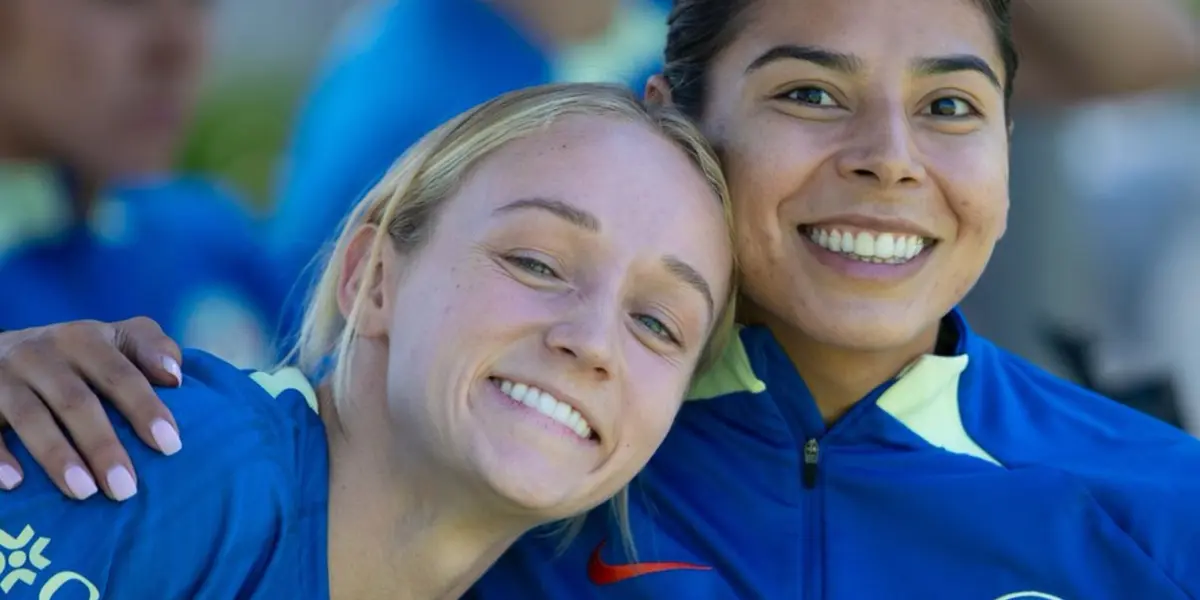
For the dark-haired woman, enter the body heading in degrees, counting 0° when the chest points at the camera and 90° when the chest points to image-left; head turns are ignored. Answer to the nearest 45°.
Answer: approximately 0°

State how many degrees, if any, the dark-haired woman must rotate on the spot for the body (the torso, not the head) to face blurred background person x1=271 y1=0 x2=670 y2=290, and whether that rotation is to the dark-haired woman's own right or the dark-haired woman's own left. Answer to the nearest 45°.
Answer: approximately 135° to the dark-haired woman's own right

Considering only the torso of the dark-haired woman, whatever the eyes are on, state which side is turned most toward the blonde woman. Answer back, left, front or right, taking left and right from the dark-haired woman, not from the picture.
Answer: right

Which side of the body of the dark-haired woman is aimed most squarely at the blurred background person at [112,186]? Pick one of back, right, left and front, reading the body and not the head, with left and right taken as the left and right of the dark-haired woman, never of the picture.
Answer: back

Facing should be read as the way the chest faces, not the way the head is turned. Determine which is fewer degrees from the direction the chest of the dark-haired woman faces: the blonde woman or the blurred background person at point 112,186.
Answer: the blonde woman

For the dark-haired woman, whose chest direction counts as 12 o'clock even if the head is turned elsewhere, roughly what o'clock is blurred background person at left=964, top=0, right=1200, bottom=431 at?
The blurred background person is roughly at 7 o'clock from the dark-haired woman.
